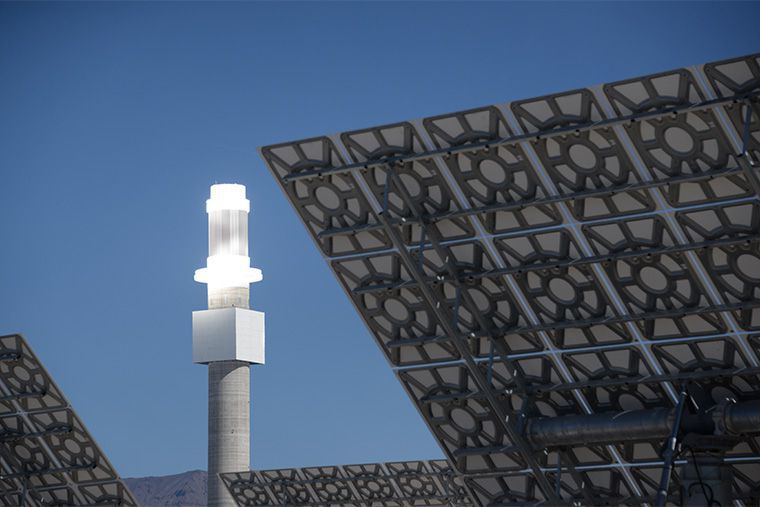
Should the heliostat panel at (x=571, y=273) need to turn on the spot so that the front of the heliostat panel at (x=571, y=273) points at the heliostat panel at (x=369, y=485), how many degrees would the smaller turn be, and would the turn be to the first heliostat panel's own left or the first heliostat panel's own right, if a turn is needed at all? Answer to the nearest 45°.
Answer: approximately 45° to the first heliostat panel's own left

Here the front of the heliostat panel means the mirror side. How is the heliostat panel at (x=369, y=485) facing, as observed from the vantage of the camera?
facing away from the viewer and to the right of the viewer

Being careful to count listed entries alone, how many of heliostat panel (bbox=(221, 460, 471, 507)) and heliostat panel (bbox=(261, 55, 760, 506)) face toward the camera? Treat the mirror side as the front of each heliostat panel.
0

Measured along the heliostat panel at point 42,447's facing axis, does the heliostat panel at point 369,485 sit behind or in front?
in front

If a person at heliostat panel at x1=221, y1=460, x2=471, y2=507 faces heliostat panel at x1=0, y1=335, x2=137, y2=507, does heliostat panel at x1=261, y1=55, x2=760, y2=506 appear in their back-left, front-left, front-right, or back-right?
front-left

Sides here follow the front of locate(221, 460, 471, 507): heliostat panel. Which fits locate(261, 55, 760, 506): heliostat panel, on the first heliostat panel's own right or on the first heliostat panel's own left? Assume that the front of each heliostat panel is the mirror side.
on the first heliostat panel's own right

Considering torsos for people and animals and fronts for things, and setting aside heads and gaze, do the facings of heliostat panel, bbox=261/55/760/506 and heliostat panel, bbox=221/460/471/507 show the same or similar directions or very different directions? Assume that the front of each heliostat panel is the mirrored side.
same or similar directions

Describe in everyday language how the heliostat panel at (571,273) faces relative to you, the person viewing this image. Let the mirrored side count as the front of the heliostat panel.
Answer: facing away from the viewer and to the right of the viewer

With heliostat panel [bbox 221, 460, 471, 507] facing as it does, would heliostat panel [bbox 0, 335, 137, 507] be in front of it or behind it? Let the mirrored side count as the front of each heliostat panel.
behind

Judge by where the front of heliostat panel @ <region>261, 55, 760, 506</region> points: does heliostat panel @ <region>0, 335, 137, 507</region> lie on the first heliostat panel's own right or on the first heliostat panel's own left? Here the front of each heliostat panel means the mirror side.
on the first heliostat panel's own left

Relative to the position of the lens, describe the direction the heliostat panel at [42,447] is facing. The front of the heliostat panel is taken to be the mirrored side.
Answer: facing away from the viewer and to the right of the viewer

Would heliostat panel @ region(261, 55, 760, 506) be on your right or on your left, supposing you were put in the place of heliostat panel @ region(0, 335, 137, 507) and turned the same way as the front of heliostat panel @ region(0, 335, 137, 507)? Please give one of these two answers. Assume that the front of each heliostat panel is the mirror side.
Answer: on your right

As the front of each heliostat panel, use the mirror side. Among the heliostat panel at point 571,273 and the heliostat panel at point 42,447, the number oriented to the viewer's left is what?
0

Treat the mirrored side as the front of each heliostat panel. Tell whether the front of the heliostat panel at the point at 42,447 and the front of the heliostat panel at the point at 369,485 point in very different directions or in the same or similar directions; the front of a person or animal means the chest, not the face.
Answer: same or similar directions

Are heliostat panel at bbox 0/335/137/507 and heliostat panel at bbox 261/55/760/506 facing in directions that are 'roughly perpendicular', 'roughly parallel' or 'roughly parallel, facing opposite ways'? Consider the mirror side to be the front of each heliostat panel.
roughly parallel

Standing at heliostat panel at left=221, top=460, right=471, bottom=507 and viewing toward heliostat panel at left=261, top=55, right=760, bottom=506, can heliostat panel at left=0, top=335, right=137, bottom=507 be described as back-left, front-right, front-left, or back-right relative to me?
front-right

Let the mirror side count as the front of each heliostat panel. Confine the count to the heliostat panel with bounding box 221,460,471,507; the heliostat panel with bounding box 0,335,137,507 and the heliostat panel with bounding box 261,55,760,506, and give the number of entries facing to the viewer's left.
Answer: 0
